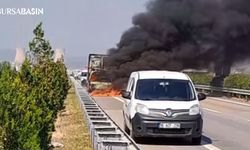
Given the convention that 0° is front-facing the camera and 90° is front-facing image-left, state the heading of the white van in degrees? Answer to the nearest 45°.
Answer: approximately 0°

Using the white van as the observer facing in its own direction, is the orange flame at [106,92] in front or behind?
behind

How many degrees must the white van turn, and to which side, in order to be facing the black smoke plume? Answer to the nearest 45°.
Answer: approximately 180°

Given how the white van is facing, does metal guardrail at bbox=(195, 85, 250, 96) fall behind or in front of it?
behind
